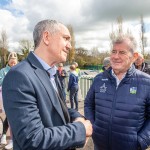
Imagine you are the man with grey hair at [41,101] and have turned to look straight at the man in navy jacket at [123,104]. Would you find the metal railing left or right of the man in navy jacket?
left

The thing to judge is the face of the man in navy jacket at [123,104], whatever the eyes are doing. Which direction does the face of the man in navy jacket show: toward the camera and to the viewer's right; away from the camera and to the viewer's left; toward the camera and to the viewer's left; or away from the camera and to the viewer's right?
toward the camera and to the viewer's left

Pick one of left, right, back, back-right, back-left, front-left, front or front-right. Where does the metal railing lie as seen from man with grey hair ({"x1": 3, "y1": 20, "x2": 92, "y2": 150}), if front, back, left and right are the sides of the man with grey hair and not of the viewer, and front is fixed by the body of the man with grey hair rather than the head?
back-left

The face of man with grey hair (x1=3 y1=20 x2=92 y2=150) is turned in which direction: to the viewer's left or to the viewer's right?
to the viewer's right
